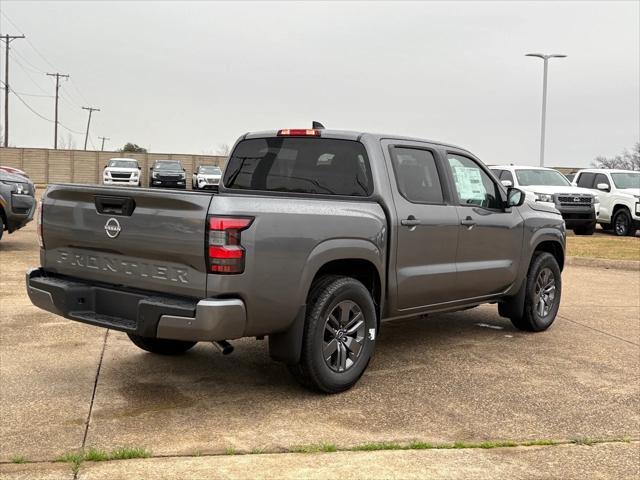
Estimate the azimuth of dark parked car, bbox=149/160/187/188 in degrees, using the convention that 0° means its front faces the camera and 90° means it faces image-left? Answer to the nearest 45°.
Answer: approximately 0°

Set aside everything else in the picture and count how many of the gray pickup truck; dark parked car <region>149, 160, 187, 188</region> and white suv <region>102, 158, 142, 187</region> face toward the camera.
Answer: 2

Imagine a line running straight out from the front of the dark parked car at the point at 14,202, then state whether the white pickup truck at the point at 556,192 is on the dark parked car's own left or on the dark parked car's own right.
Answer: on the dark parked car's own left

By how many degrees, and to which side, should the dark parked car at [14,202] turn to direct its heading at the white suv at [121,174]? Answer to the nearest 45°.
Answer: approximately 135° to its left

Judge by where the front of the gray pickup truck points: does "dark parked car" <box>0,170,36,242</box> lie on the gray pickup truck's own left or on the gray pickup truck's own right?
on the gray pickup truck's own left

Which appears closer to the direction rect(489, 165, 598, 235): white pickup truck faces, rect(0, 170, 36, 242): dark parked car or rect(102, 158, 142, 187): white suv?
the dark parked car

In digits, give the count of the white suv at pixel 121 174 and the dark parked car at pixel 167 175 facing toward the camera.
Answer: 2

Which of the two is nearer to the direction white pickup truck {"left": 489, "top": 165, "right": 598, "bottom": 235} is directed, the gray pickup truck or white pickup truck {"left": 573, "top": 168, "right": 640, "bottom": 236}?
the gray pickup truck

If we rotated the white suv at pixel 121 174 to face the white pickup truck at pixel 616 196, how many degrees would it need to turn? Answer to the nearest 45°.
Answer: approximately 45° to its left

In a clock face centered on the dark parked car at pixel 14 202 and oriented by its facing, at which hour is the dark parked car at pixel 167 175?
the dark parked car at pixel 167 175 is roughly at 8 o'clock from the dark parked car at pixel 14 202.

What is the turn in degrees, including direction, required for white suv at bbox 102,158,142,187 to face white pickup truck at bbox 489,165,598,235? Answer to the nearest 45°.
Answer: approximately 45° to its left
